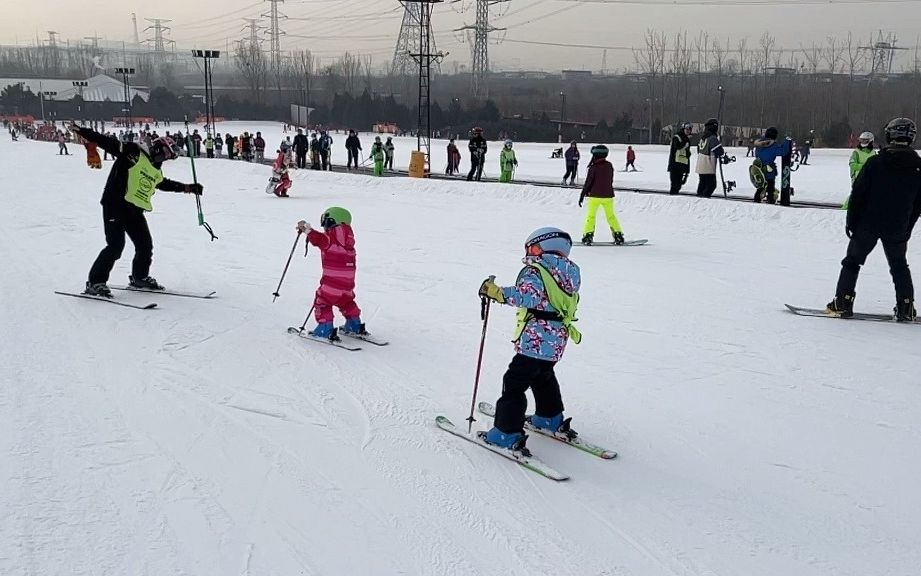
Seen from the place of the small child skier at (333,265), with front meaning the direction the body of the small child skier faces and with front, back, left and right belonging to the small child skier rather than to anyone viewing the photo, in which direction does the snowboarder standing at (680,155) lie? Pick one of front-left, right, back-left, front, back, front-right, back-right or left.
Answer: right

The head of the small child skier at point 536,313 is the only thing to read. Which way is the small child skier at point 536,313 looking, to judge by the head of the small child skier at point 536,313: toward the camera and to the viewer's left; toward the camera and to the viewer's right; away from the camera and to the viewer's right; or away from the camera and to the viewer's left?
away from the camera and to the viewer's left

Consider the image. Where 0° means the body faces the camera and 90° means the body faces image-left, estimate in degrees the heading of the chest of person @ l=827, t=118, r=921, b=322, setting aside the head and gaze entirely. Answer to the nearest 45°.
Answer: approximately 180°

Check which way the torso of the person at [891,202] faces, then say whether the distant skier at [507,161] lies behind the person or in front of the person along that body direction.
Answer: in front

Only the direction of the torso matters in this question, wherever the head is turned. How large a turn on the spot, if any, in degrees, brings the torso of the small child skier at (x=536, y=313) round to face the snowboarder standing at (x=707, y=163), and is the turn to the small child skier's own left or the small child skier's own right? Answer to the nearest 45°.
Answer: approximately 45° to the small child skier's own right

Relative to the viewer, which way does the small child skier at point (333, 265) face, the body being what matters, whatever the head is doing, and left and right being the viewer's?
facing away from the viewer and to the left of the viewer

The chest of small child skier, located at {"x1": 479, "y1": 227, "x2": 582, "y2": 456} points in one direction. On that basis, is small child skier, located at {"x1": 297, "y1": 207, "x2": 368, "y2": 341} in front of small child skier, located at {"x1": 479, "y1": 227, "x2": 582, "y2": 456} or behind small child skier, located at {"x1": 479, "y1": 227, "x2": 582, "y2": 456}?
in front

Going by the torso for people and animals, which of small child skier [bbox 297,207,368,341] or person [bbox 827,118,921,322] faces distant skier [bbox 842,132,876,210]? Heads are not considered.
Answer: the person

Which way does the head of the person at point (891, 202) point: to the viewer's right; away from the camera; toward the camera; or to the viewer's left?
away from the camera

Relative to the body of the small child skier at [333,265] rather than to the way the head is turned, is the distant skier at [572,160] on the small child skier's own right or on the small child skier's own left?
on the small child skier's own right

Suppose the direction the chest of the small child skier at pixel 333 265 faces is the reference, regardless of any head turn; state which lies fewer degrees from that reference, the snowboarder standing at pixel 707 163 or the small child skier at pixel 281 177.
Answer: the small child skier

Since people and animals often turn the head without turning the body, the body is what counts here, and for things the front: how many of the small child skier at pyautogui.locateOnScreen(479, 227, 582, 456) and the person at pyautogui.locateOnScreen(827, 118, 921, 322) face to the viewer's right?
0

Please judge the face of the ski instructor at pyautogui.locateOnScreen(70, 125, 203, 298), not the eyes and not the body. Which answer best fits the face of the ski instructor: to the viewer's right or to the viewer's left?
to the viewer's right

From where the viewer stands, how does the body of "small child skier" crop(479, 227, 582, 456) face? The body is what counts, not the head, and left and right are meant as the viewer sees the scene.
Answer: facing away from the viewer and to the left of the viewer
